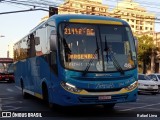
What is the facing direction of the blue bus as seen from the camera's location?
facing the viewer and to the right of the viewer

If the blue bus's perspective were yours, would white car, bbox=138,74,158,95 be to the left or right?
on its left
